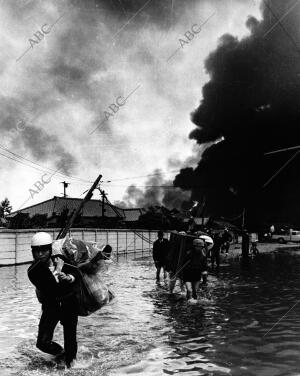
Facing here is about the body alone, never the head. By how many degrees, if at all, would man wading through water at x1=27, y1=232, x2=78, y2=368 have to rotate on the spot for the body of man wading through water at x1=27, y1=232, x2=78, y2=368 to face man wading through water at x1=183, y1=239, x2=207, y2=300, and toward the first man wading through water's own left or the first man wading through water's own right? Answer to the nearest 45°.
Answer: approximately 135° to the first man wading through water's own left

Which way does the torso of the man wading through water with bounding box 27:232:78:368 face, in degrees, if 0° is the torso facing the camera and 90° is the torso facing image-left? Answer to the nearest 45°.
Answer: approximately 0°
